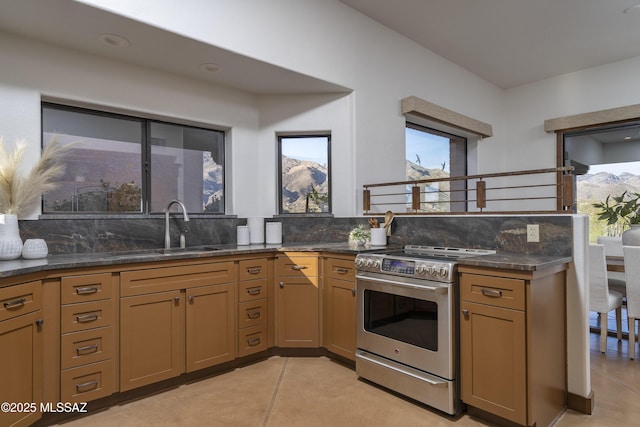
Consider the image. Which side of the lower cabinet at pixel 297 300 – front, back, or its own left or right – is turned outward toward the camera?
front

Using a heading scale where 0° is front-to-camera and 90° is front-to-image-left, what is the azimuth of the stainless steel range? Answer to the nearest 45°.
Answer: approximately 45°

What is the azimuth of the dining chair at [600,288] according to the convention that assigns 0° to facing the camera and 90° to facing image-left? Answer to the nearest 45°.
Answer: approximately 225°

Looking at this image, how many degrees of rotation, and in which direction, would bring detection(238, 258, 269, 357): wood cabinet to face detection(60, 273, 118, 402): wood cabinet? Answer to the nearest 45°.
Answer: approximately 90° to its right

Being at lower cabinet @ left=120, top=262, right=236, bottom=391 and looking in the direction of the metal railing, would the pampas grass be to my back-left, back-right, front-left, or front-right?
back-left

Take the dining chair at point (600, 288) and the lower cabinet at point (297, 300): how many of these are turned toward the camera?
1

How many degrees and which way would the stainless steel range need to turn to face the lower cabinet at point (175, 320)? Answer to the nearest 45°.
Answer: approximately 45° to its right

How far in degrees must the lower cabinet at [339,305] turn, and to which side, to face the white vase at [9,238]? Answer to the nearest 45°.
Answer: approximately 45° to its right

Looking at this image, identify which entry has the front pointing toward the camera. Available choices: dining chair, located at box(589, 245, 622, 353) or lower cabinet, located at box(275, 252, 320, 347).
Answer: the lower cabinet

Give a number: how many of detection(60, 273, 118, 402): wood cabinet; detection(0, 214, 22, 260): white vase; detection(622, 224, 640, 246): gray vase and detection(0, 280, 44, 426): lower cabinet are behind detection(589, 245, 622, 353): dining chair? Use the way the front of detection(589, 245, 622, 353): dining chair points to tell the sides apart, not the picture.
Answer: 3

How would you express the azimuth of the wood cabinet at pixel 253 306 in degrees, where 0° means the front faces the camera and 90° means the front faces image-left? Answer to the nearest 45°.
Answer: approximately 315°

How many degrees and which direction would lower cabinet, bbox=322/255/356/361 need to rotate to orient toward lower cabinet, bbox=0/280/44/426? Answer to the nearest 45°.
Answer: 0° — it already faces it

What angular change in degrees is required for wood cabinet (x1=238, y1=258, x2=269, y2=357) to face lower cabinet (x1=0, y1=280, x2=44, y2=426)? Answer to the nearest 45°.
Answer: approximately 90° to its right

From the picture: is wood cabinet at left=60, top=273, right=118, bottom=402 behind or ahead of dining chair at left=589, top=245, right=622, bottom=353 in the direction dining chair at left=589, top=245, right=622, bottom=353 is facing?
behind

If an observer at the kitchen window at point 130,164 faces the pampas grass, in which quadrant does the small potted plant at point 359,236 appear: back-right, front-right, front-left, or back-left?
back-left

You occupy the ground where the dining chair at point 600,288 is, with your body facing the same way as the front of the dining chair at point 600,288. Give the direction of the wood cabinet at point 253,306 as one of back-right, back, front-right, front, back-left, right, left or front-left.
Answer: back
